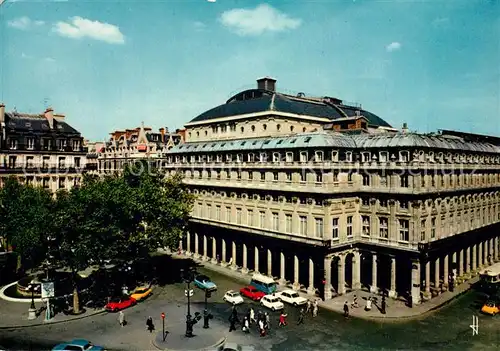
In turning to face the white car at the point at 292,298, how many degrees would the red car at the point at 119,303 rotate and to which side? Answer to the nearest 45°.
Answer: approximately 135° to its left

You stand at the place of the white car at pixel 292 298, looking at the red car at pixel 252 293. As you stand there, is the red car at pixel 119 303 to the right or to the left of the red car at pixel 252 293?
left
